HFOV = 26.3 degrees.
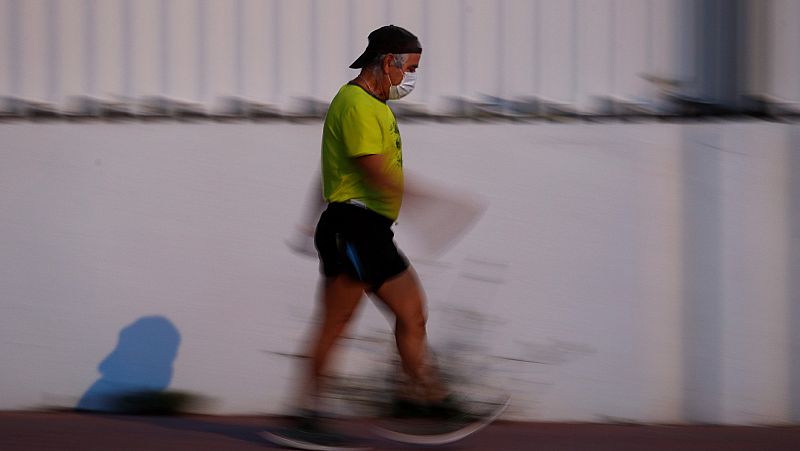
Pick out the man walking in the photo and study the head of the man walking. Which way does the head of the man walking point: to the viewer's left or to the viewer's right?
to the viewer's right

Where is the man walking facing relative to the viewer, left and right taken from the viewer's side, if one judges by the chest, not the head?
facing to the right of the viewer
